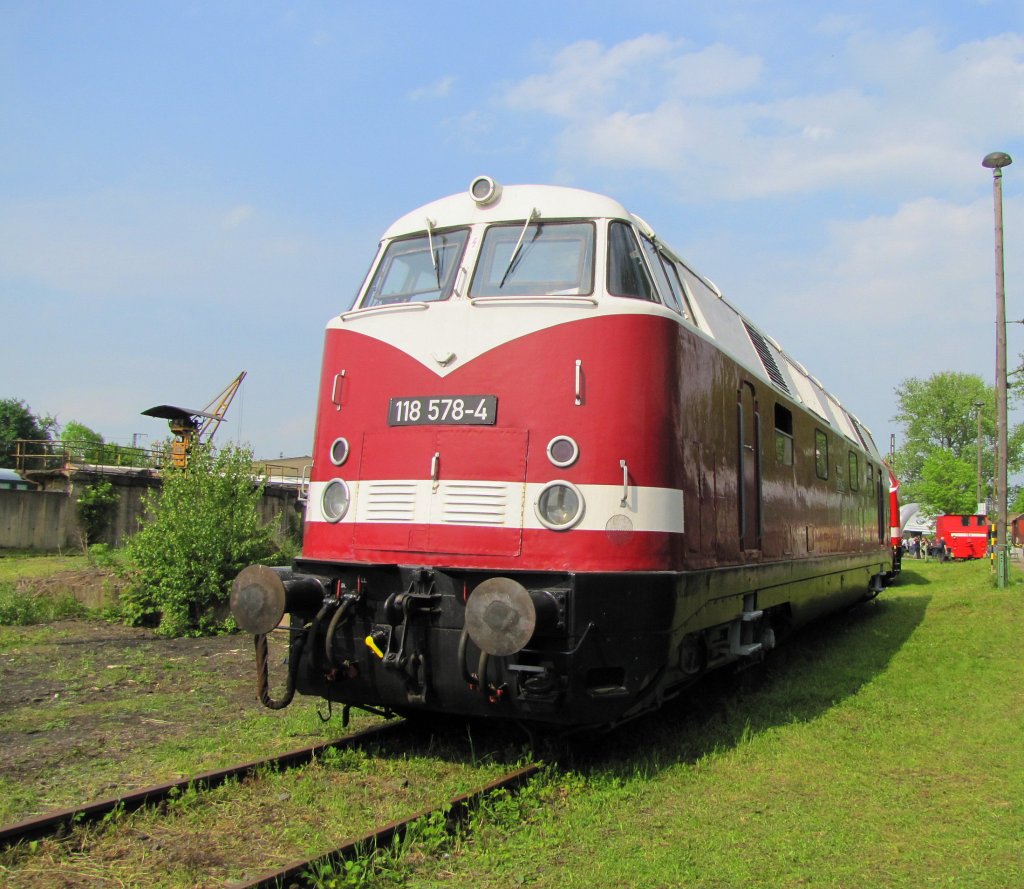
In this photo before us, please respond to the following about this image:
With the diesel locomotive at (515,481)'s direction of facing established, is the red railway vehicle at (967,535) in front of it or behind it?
behind

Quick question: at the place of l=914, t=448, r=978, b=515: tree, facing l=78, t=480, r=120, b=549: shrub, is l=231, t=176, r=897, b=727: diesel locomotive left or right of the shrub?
left

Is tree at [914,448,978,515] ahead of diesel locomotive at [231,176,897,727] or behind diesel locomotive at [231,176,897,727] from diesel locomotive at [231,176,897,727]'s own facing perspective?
behind

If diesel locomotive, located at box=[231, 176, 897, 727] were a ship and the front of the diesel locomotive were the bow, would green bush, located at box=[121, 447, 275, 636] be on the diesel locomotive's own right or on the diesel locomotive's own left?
on the diesel locomotive's own right

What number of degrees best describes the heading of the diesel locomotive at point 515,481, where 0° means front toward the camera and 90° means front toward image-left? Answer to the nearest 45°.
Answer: approximately 45°

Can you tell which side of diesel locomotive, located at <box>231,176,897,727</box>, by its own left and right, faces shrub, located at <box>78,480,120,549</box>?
right

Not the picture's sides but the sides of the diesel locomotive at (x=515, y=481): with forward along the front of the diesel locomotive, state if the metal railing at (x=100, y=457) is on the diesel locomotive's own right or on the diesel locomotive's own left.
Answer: on the diesel locomotive's own right

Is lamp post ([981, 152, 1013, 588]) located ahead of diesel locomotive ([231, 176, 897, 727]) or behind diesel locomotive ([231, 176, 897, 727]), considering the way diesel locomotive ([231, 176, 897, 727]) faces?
behind

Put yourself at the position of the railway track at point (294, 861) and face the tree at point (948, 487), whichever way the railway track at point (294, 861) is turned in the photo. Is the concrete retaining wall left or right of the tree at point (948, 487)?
left

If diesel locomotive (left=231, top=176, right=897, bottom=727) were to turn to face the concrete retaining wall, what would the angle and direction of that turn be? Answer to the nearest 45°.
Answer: approximately 90° to its right
